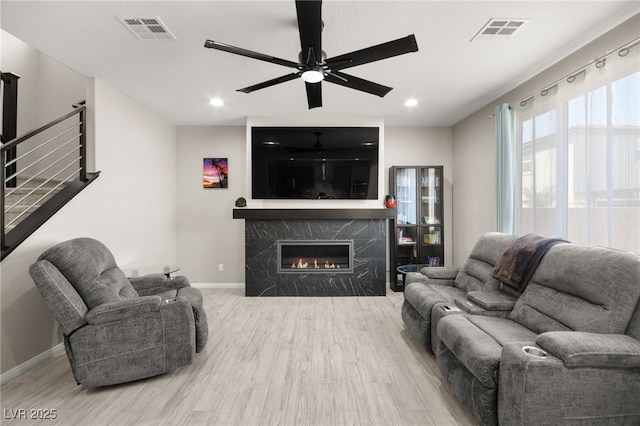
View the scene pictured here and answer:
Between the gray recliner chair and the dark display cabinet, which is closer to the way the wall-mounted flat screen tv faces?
the gray recliner chair

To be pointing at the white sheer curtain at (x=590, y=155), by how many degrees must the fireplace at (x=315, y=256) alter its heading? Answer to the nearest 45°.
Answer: approximately 45° to its left

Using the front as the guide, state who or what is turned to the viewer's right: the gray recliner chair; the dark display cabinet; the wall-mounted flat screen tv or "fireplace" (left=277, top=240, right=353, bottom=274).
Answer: the gray recliner chair

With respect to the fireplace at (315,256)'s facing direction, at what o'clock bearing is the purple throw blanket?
The purple throw blanket is roughly at 11 o'clock from the fireplace.

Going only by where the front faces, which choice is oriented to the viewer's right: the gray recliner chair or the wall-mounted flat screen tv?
the gray recliner chair
